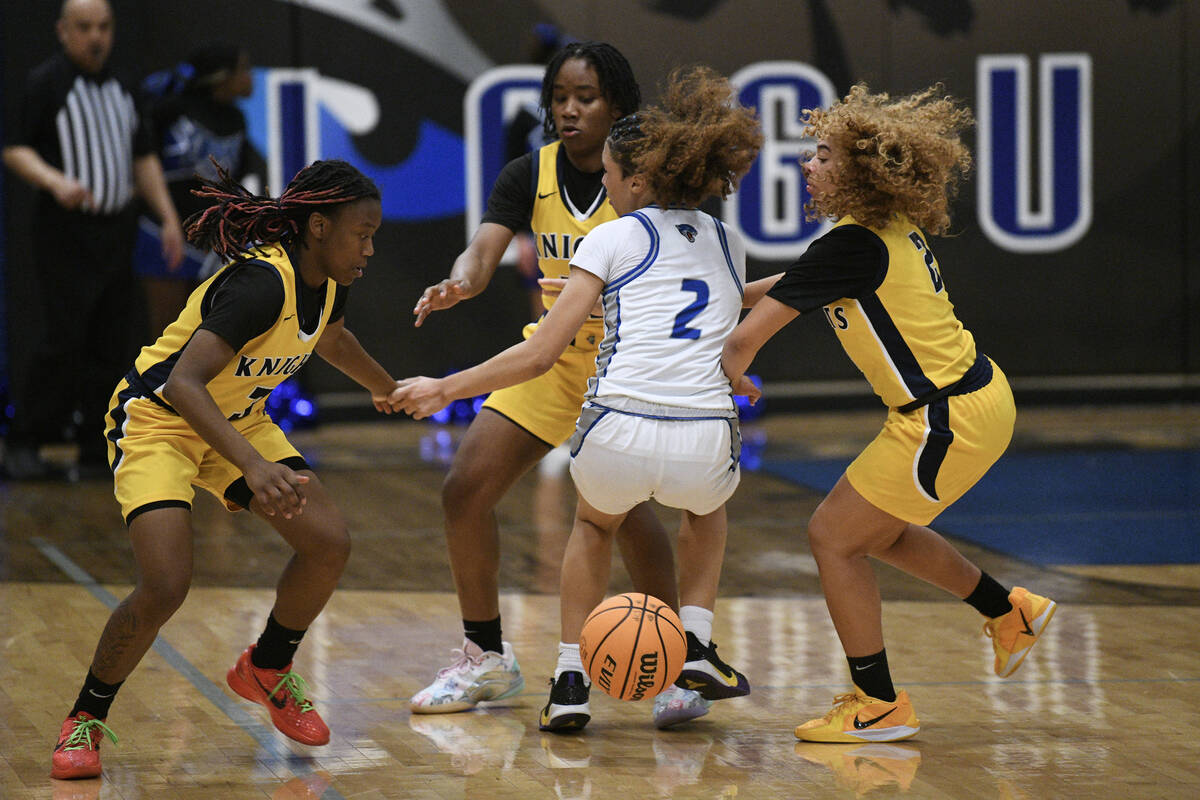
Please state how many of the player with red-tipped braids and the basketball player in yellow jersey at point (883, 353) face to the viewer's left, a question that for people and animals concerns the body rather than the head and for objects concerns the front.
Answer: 1

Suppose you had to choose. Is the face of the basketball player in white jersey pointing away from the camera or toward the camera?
away from the camera

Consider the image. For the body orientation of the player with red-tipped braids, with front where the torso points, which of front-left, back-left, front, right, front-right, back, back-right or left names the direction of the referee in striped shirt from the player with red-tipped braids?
back-left

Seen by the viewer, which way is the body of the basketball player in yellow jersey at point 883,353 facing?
to the viewer's left

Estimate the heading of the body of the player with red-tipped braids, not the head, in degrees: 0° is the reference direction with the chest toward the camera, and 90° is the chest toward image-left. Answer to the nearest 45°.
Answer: approximately 315°

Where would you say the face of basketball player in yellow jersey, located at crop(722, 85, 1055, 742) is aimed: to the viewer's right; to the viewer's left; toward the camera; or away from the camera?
to the viewer's left

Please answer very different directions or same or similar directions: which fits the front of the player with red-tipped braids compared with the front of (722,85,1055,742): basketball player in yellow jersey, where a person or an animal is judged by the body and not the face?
very different directions

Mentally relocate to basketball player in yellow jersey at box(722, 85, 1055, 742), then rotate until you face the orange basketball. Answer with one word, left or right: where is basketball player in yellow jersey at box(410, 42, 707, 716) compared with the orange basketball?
right

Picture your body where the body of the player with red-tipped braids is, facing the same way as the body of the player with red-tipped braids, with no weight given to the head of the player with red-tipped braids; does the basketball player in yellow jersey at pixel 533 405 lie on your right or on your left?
on your left

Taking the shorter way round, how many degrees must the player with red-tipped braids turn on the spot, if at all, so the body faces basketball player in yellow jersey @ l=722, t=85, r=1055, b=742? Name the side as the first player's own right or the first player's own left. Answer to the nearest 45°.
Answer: approximately 45° to the first player's own left

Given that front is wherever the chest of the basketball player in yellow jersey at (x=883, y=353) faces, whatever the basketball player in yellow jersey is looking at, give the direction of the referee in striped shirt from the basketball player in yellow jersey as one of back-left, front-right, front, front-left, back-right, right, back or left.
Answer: front-right
